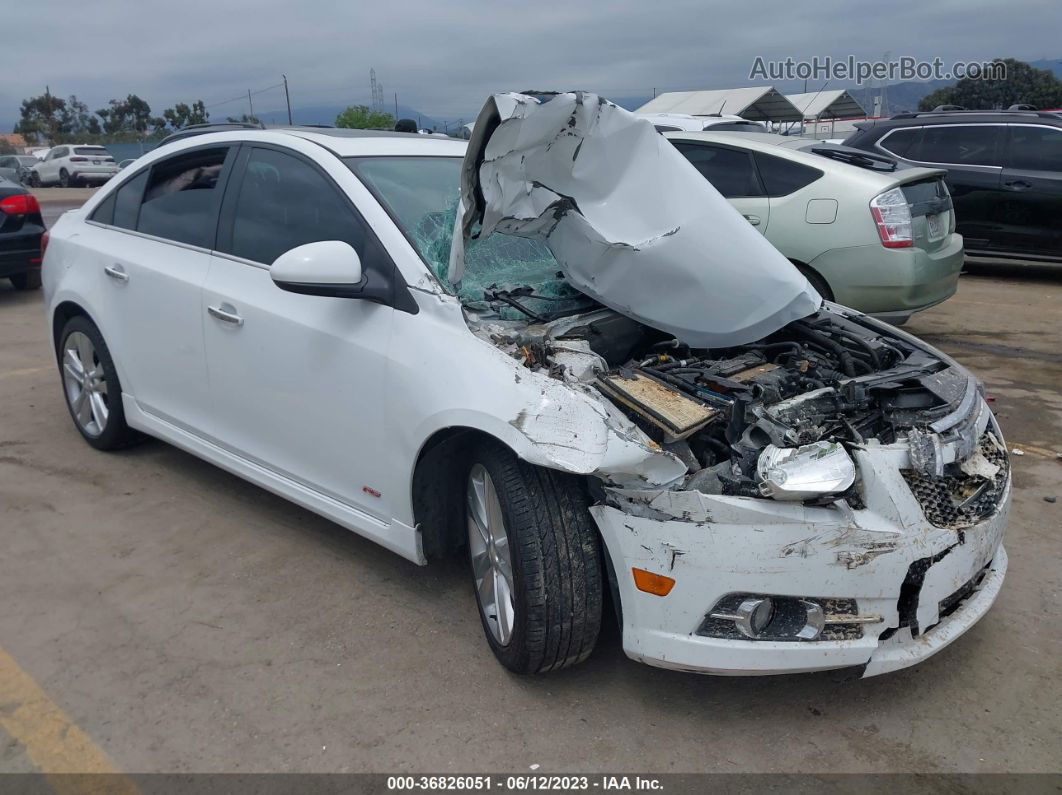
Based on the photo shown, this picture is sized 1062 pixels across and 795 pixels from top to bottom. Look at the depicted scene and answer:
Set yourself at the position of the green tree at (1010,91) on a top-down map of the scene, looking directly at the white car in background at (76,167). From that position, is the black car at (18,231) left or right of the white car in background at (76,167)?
left

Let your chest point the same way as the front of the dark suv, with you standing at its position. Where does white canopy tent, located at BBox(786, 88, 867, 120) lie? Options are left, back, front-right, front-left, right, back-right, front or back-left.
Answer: left

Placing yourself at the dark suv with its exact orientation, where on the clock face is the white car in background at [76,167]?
The white car in background is roughly at 7 o'clock from the dark suv.

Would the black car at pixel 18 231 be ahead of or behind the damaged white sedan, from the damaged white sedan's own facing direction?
behind

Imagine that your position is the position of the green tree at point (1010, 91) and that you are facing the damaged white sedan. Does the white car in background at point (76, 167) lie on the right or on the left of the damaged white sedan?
right

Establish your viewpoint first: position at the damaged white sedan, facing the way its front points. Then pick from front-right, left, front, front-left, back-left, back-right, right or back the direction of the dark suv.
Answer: left

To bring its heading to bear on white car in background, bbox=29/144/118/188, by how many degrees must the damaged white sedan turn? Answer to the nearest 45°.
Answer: approximately 180°

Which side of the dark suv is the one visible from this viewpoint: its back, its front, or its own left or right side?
right

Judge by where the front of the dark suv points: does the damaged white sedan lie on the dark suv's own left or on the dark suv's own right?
on the dark suv's own right

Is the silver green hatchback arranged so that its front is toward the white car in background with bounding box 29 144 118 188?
yes

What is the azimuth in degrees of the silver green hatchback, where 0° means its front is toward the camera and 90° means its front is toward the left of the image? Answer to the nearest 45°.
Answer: approximately 135°

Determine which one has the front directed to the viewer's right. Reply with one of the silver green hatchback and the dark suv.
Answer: the dark suv

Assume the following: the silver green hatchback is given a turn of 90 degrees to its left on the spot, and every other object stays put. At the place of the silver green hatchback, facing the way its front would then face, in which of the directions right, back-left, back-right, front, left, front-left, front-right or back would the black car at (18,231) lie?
front-right

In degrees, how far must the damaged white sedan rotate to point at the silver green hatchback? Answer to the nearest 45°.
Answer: approximately 90° to its left

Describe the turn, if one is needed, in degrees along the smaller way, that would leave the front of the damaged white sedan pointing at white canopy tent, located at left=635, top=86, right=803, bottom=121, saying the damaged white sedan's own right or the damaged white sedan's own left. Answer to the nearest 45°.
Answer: approximately 135° to the damaged white sedan's own left

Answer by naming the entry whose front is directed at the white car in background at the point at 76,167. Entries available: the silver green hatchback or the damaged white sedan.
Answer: the silver green hatchback

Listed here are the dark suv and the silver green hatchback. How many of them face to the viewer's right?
1

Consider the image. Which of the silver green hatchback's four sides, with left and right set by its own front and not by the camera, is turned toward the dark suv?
right
